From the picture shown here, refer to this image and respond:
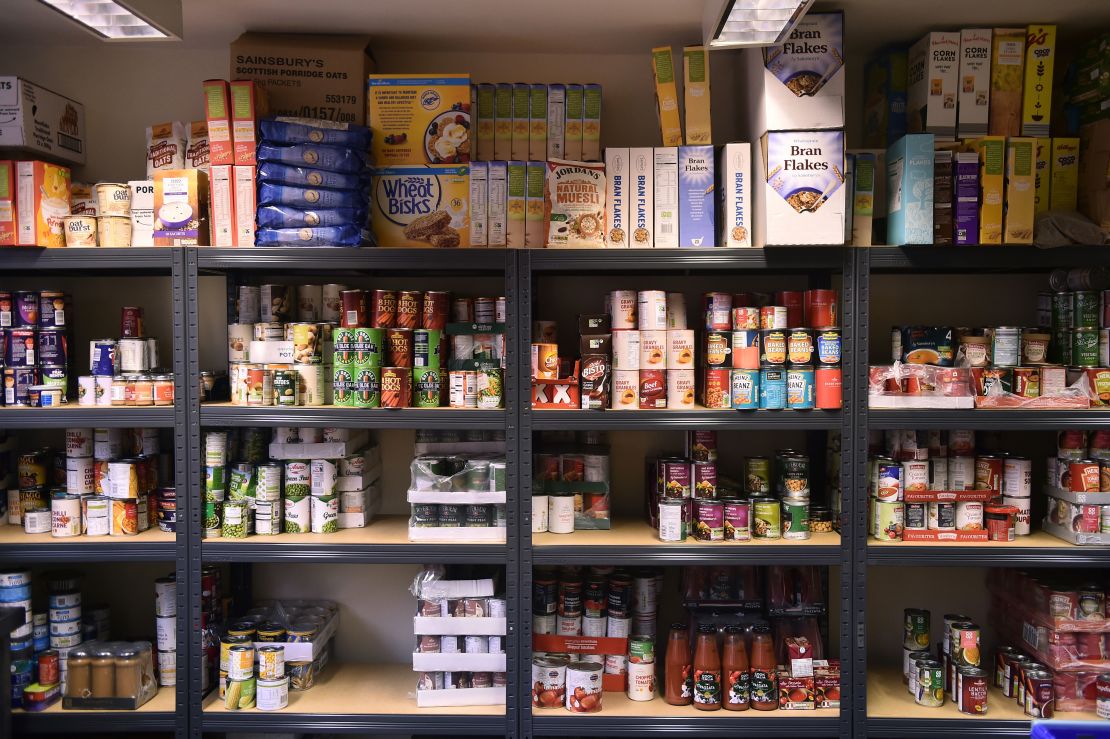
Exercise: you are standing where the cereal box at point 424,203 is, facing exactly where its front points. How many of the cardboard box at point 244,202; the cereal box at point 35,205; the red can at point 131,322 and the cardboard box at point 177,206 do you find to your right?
4

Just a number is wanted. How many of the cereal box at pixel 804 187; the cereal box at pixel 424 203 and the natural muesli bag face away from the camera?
0

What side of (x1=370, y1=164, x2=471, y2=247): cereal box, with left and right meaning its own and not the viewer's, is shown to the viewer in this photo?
front

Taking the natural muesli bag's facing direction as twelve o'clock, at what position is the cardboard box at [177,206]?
The cardboard box is roughly at 3 o'clock from the natural muesli bag.

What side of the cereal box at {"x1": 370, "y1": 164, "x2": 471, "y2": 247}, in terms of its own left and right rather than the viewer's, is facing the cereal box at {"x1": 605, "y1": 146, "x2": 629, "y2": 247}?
left

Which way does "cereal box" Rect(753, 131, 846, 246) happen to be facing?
toward the camera

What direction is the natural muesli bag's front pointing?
toward the camera
